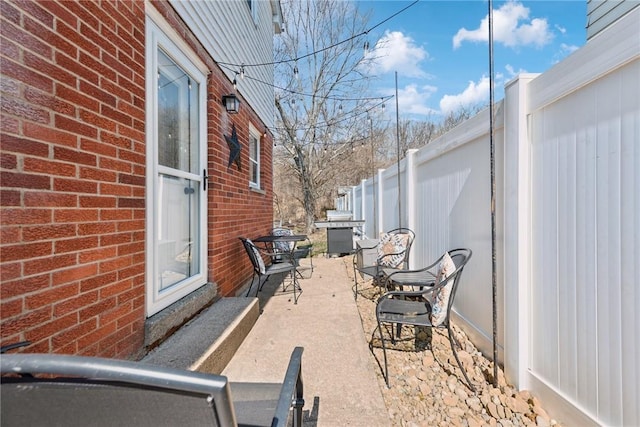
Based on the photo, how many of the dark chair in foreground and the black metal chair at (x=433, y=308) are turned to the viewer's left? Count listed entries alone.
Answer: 1

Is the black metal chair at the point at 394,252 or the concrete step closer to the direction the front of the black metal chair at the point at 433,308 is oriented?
the concrete step

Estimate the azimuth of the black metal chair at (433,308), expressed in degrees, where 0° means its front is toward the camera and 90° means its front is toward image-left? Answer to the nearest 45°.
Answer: approximately 90°

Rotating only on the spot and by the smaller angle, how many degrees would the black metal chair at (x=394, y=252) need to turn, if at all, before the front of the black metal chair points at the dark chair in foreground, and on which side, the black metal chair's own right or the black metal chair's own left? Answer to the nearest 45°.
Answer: approximately 45° to the black metal chair's own left

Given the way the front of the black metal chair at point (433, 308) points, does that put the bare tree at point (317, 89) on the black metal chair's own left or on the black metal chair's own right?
on the black metal chair's own right

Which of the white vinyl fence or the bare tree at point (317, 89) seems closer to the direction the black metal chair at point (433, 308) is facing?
the bare tree

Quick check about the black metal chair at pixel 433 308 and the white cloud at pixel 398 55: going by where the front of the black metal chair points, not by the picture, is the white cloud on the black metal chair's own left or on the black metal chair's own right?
on the black metal chair's own right

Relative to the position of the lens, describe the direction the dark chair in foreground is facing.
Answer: facing away from the viewer and to the right of the viewer

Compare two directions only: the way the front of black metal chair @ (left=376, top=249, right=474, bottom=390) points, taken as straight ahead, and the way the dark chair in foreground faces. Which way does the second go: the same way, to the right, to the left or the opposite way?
to the right

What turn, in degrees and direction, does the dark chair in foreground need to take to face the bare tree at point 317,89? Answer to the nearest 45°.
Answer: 0° — it already faces it

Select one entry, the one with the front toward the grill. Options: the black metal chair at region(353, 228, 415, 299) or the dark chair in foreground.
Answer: the dark chair in foreground
